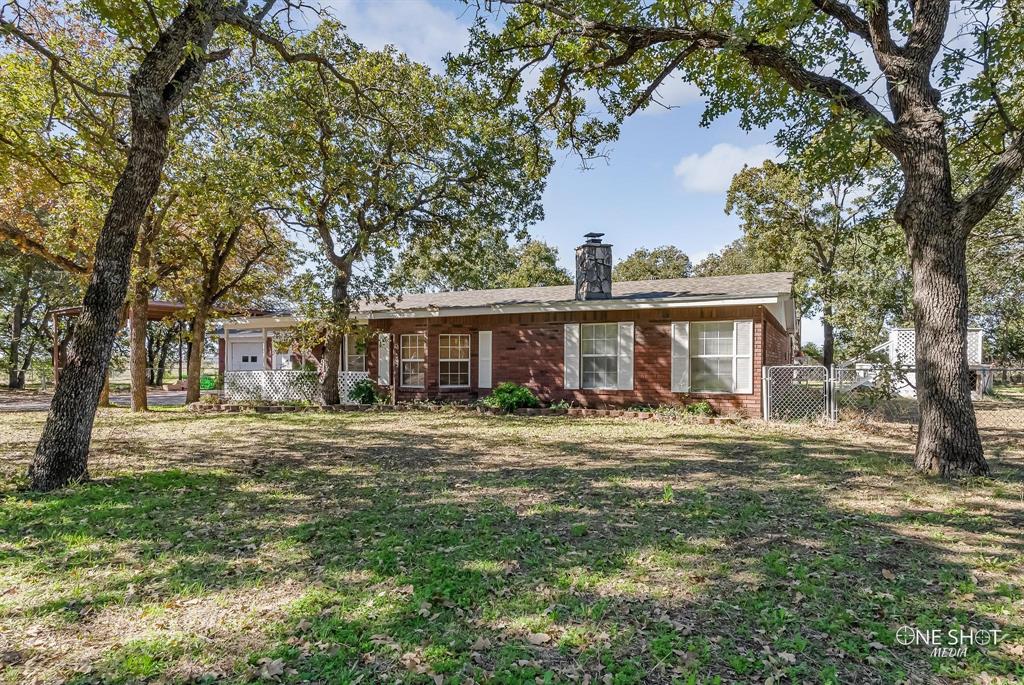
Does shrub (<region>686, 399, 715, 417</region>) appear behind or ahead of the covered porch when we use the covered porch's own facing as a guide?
ahead

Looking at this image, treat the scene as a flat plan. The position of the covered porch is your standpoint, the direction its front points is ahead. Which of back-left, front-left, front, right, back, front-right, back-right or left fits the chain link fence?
front-left

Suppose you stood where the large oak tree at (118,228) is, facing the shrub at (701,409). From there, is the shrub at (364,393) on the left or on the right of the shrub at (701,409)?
left

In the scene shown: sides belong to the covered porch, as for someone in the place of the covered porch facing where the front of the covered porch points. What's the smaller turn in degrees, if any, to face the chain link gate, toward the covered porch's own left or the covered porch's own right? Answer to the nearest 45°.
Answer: approximately 45° to the covered porch's own left

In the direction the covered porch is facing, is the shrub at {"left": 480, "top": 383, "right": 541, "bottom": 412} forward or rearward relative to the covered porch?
forward

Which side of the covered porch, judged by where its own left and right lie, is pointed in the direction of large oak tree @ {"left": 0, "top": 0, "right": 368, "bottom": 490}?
front

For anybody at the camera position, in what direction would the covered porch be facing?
facing the viewer
